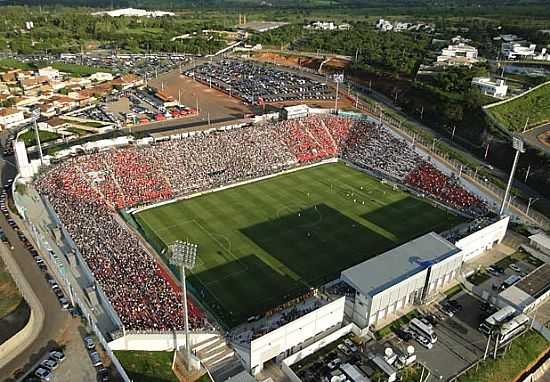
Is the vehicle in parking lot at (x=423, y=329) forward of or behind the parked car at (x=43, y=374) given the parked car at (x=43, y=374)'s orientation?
forward

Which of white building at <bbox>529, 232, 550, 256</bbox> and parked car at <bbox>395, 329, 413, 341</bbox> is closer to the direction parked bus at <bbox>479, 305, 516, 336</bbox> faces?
the parked car

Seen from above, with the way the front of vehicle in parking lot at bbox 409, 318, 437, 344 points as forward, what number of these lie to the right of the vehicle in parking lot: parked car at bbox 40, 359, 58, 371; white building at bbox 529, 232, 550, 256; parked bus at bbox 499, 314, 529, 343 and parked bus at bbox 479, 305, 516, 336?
1

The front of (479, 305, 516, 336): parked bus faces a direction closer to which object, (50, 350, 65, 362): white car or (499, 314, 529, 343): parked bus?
the white car

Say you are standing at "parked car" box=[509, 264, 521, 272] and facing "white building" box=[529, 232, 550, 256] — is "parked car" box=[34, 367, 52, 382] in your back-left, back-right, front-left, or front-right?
back-left

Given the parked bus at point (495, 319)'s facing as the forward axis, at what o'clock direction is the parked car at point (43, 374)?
The parked car is roughly at 12 o'clock from the parked bus.

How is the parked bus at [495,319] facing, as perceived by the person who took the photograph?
facing the viewer and to the left of the viewer
